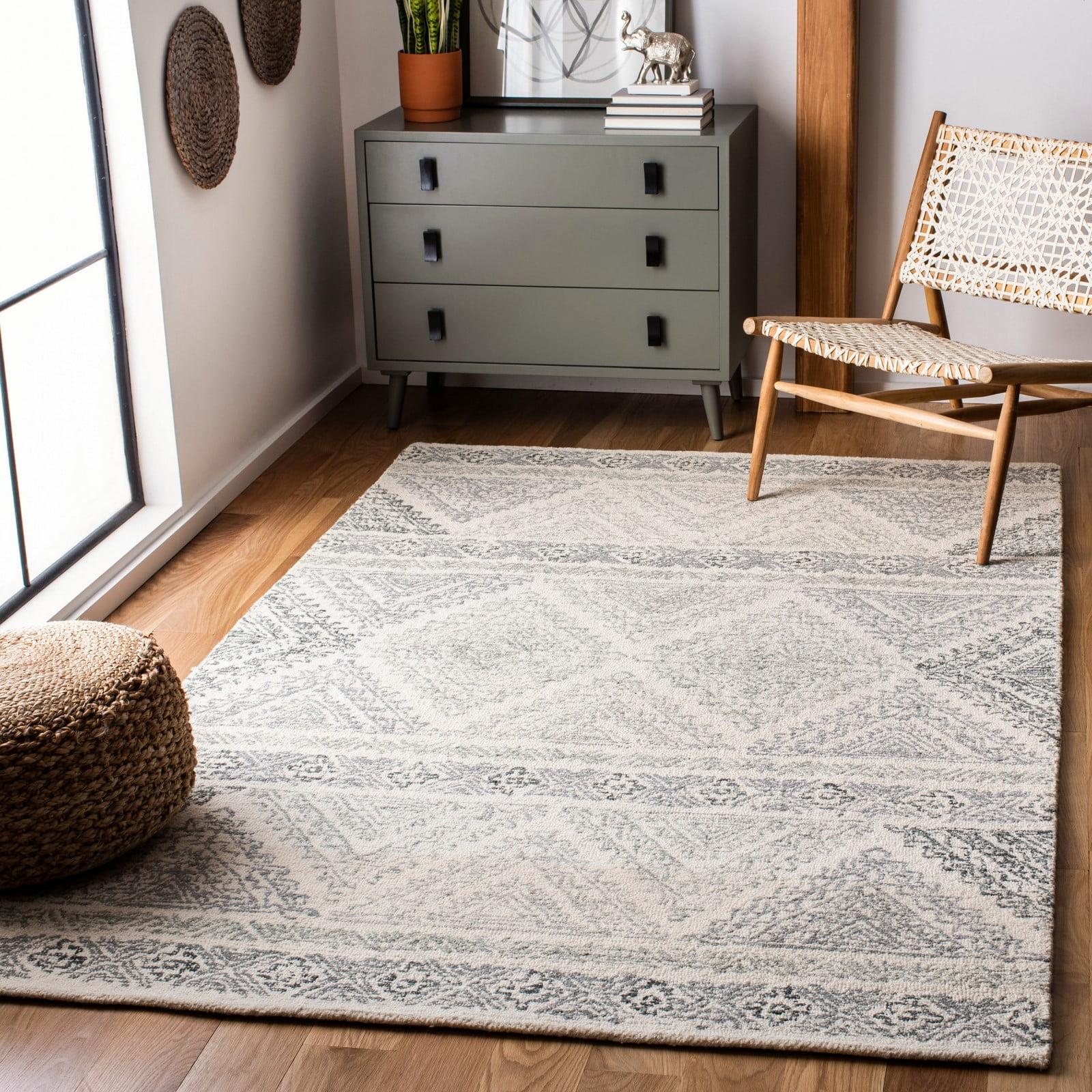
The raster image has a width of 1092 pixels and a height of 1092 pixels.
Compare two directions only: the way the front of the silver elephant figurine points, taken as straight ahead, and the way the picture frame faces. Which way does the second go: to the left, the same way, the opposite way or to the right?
to the left

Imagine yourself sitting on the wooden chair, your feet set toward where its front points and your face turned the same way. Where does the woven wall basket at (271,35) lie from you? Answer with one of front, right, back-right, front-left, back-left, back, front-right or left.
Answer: front-right

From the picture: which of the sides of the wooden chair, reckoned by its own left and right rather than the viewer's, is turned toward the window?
front

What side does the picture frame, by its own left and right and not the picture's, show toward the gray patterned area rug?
front

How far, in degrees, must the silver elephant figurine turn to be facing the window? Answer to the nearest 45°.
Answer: approximately 45° to its left

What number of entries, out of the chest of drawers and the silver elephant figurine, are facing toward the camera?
1

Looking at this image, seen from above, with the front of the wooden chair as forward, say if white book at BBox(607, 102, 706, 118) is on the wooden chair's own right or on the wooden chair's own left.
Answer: on the wooden chair's own right

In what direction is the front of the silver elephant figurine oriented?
to the viewer's left

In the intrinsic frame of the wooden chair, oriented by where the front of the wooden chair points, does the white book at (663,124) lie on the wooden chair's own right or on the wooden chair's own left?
on the wooden chair's own right

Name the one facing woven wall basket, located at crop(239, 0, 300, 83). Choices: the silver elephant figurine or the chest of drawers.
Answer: the silver elephant figurine
